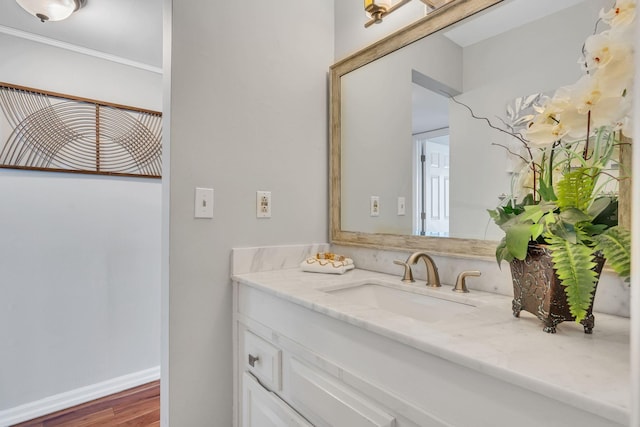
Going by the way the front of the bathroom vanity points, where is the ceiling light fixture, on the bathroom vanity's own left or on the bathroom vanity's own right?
on the bathroom vanity's own right

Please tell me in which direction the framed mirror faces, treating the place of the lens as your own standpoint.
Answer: facing the viewer and to the left of the viewer

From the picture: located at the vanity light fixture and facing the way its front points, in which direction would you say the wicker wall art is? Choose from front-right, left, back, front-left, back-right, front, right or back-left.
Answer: front-right

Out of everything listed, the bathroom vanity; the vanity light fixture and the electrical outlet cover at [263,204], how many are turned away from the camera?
0

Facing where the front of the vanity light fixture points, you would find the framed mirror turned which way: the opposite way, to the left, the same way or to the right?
the same way

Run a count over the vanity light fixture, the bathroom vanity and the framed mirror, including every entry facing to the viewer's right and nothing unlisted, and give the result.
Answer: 0

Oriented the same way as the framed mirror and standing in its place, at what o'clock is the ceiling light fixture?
The ceiling light fixture is roughly at 1 o'clock from the framed mirror.

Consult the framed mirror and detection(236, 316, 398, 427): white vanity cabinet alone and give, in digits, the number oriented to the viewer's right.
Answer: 0

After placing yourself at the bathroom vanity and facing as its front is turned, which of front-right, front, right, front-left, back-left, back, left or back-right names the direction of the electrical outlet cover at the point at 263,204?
right
